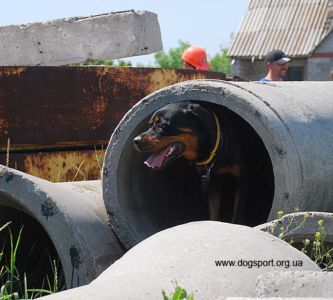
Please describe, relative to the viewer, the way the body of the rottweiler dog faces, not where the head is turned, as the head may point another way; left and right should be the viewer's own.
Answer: facing the viewer and to the left of the viewer

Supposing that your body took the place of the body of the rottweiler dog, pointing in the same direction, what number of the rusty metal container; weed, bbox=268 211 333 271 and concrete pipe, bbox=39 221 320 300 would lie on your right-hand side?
1

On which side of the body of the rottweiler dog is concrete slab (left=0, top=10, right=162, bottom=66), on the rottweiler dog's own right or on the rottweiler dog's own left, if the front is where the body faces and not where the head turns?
on the rottweiler dog's own right

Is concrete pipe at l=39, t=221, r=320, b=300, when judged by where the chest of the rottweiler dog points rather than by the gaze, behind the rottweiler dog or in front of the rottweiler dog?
in front

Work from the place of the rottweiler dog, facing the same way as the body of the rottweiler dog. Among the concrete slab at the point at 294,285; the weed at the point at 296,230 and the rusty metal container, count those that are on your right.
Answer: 1

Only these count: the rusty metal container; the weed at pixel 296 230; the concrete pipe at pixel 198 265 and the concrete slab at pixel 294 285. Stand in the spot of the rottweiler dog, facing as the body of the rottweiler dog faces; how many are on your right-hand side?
1

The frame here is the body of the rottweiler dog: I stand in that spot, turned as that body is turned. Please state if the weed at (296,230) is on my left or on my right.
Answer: on my left

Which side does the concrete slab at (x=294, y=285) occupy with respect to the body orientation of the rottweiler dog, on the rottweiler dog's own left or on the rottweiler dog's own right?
on the rottweiler dog's own left

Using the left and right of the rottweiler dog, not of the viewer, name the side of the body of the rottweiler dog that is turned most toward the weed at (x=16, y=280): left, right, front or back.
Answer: front

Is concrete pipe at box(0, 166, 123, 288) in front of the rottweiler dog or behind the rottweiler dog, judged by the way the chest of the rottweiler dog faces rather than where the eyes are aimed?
in front
